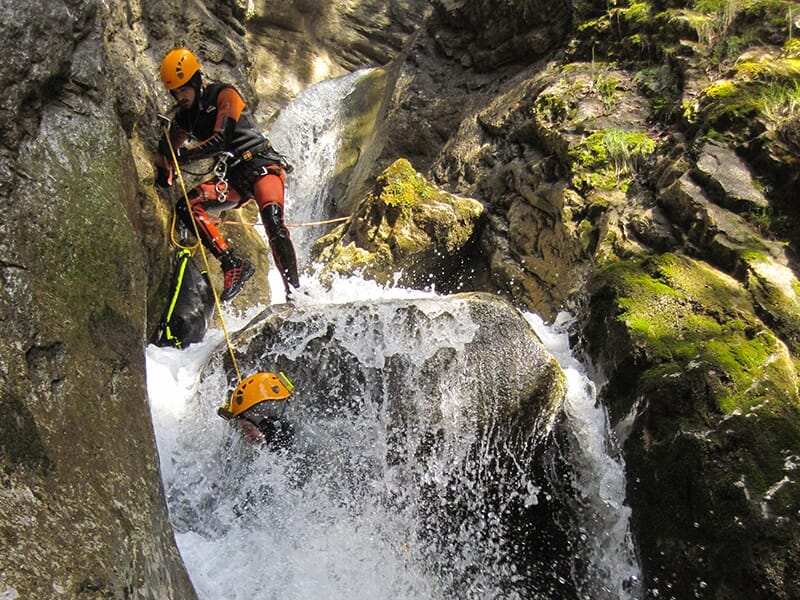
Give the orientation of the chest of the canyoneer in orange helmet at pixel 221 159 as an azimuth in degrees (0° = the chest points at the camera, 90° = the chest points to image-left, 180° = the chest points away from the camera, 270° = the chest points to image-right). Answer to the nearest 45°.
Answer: approximately 45°

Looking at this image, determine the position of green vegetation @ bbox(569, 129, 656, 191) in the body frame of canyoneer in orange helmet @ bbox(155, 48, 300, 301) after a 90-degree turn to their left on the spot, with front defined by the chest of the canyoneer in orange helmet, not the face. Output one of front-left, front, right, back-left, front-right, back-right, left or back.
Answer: front-left

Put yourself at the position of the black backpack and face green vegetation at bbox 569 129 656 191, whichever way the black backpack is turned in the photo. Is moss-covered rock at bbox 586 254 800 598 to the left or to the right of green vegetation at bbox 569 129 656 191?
right

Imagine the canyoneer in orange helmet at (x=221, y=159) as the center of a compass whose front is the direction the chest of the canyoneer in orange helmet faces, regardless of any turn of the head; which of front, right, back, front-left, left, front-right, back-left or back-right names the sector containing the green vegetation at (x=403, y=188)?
back

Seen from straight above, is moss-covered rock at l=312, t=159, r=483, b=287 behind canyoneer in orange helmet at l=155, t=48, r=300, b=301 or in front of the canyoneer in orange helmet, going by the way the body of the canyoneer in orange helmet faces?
behind
